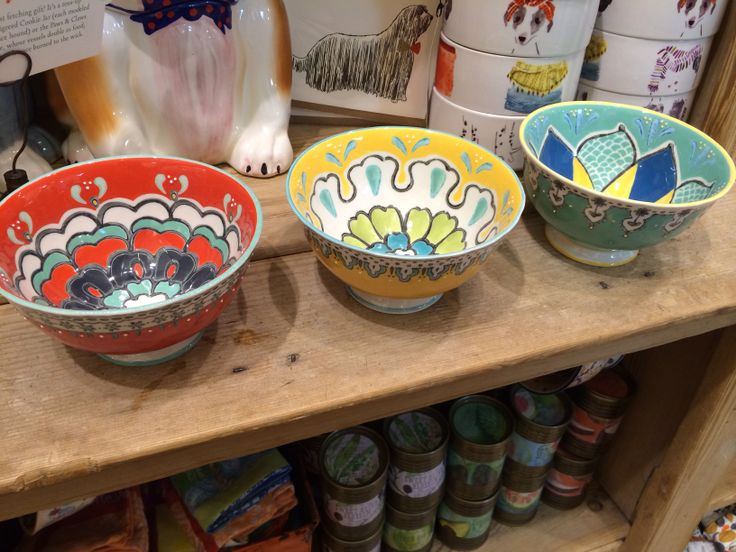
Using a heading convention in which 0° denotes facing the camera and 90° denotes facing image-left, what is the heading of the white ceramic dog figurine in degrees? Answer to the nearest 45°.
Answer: approximately 0°
